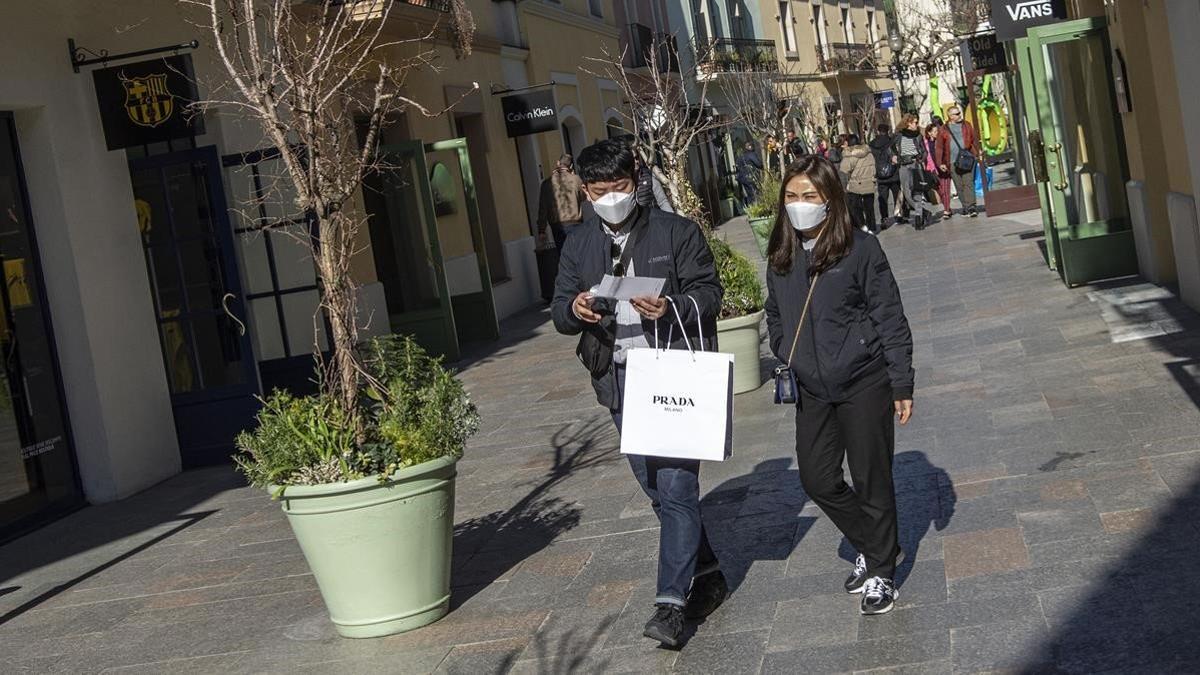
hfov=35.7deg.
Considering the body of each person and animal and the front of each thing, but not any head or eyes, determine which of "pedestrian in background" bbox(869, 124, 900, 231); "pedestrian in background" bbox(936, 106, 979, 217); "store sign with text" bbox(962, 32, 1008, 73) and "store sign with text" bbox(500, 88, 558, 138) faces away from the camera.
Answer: "pedestrian in background" bbox(869, 124, 900, 231)

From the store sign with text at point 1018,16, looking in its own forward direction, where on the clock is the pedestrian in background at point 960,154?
The pedestrian in background is roughly at 6 o'clock from the store sign with text.

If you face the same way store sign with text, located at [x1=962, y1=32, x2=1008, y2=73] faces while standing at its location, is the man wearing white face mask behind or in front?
in front

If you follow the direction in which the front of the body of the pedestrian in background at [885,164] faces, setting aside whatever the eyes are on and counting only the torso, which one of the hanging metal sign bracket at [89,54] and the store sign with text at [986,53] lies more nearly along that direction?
the store sign with text

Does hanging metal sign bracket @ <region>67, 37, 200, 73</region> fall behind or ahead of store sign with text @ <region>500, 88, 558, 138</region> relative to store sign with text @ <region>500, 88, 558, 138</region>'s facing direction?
ahead

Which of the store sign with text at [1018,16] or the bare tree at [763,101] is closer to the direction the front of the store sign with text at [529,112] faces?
the store sign with text

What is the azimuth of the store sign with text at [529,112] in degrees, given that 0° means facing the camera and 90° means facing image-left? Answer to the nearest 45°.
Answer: approximately 0°

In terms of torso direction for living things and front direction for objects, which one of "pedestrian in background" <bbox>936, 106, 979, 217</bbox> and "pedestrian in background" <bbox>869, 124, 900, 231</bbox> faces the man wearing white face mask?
"pedestrian in background" <bbox>936, 106, 979, 217</bbox>

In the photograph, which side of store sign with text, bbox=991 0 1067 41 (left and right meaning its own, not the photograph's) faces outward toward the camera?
front

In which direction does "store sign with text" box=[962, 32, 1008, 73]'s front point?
toward the camera
